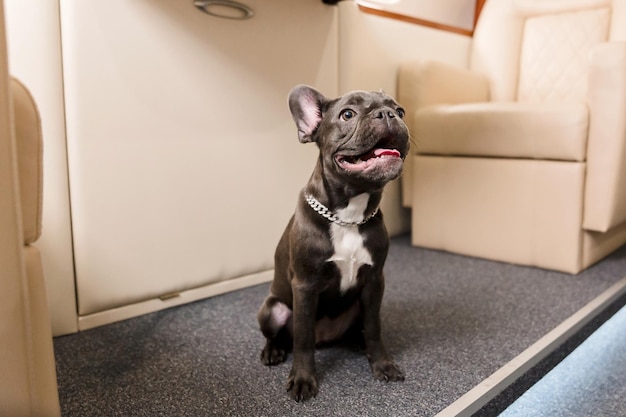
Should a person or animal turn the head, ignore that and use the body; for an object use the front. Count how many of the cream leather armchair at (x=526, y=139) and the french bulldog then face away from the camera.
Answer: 0

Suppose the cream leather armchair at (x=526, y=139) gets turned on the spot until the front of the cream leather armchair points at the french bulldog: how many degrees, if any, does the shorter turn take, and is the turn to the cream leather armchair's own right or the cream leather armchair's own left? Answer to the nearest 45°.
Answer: approximately 45° to the cream leather armchair's own left

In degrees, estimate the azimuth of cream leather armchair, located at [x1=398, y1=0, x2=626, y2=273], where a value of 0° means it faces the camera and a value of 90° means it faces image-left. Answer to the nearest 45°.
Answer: approximately 45°

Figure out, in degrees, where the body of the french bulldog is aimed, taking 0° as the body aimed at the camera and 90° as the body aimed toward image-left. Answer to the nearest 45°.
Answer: approximately 315°

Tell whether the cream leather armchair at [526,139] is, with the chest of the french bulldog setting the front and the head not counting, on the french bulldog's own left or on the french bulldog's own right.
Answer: on the french bulldog's own left
